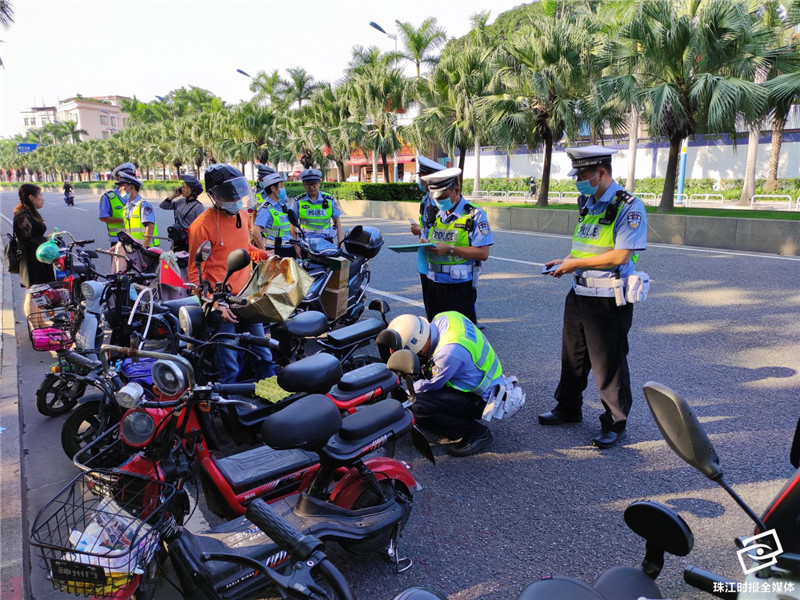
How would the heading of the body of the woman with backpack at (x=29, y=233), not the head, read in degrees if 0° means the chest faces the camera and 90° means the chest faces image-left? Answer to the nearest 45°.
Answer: approximately 270°

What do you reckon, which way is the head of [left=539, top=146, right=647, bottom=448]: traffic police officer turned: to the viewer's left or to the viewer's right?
to the viewer's left

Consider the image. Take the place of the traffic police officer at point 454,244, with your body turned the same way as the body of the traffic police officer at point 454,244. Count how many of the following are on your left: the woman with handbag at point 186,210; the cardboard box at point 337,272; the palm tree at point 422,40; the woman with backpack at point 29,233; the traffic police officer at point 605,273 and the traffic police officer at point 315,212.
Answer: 1

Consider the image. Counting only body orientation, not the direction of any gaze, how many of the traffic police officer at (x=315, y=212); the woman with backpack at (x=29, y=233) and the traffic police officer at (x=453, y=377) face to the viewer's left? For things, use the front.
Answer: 1

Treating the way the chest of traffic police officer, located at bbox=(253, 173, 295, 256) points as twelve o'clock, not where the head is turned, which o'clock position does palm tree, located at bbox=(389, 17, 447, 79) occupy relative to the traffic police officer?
The palm tree is roughly at 8 o'clock from the traffic police officer.

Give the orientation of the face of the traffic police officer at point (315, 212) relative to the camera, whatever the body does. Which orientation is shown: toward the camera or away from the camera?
toward the camera

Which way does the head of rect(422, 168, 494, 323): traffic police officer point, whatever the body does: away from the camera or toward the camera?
toward the camera

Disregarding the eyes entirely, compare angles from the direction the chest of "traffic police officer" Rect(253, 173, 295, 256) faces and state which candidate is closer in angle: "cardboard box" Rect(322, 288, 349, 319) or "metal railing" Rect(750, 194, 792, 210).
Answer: the cardboard box

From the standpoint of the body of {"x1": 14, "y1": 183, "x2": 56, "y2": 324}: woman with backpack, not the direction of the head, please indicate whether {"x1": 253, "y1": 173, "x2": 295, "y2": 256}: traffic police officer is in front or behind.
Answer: in front

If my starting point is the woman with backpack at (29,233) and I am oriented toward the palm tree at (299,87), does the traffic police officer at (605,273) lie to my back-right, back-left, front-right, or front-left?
back-right

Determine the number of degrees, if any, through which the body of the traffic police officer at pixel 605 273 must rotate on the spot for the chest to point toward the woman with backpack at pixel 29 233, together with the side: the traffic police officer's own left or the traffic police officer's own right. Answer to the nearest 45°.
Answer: approximately 45° to the traffic police officer's own right

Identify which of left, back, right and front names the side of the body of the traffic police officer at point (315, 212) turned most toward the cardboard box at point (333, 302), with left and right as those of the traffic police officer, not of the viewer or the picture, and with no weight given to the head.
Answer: front

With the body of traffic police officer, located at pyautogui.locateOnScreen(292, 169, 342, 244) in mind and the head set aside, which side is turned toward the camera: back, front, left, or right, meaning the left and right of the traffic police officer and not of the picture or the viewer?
front

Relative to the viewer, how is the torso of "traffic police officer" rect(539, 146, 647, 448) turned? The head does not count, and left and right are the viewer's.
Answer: facing the viewer and to the left of the viewer

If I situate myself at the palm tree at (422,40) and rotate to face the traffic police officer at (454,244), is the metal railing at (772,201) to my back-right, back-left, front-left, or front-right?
front-left

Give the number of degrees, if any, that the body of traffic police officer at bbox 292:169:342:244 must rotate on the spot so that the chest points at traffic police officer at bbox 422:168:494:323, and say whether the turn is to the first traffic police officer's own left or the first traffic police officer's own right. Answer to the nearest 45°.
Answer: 0° — they already face them

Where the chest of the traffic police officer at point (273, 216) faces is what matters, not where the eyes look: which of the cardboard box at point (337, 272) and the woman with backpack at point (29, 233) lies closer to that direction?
the cardboard box
